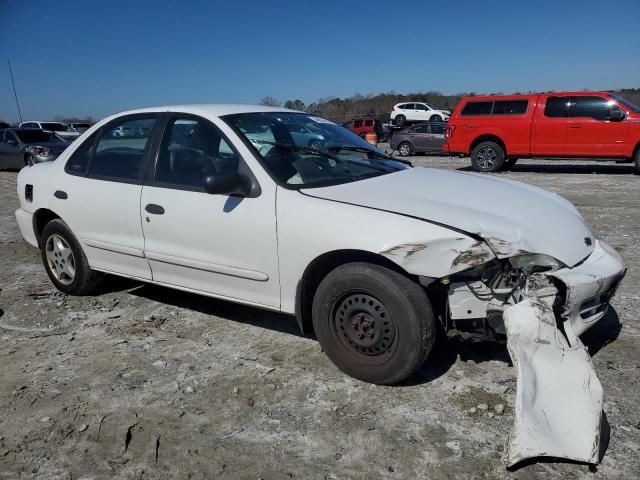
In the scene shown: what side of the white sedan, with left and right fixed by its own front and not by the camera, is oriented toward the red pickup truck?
left

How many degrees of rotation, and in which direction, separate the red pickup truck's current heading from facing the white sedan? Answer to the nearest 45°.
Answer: approximately 90° to its right

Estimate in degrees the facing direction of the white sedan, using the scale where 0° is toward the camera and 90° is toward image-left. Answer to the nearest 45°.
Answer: approximately 315°

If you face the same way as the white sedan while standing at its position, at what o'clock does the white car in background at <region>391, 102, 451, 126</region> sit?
The white car in background is roughly at 8 o'clock from the white sedan.

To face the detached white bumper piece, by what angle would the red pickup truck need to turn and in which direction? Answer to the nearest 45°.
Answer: approximately 90° to its right

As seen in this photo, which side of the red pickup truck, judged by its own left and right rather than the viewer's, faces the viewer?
right
